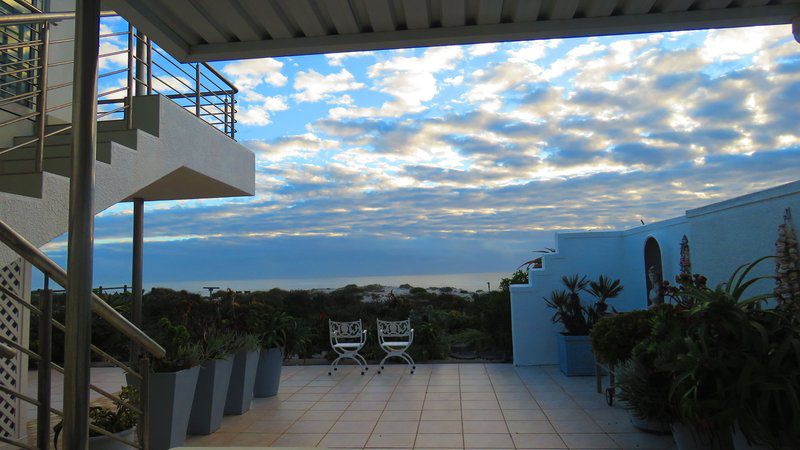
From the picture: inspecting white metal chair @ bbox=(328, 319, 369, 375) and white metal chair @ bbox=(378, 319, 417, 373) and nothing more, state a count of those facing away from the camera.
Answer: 2

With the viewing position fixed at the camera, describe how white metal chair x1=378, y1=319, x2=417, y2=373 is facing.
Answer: facing away from the viewer

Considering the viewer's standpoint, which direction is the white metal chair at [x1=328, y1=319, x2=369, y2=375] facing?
facing away from the viewer

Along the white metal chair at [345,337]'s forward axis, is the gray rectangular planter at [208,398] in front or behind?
behind

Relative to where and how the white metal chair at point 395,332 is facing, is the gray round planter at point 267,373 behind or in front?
behind

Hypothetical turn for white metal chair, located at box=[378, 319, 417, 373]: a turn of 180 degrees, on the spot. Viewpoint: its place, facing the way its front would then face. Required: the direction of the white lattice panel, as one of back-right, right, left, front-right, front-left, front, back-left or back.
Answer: front-right

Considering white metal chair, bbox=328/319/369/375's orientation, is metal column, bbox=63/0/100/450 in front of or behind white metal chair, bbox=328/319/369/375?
behind
